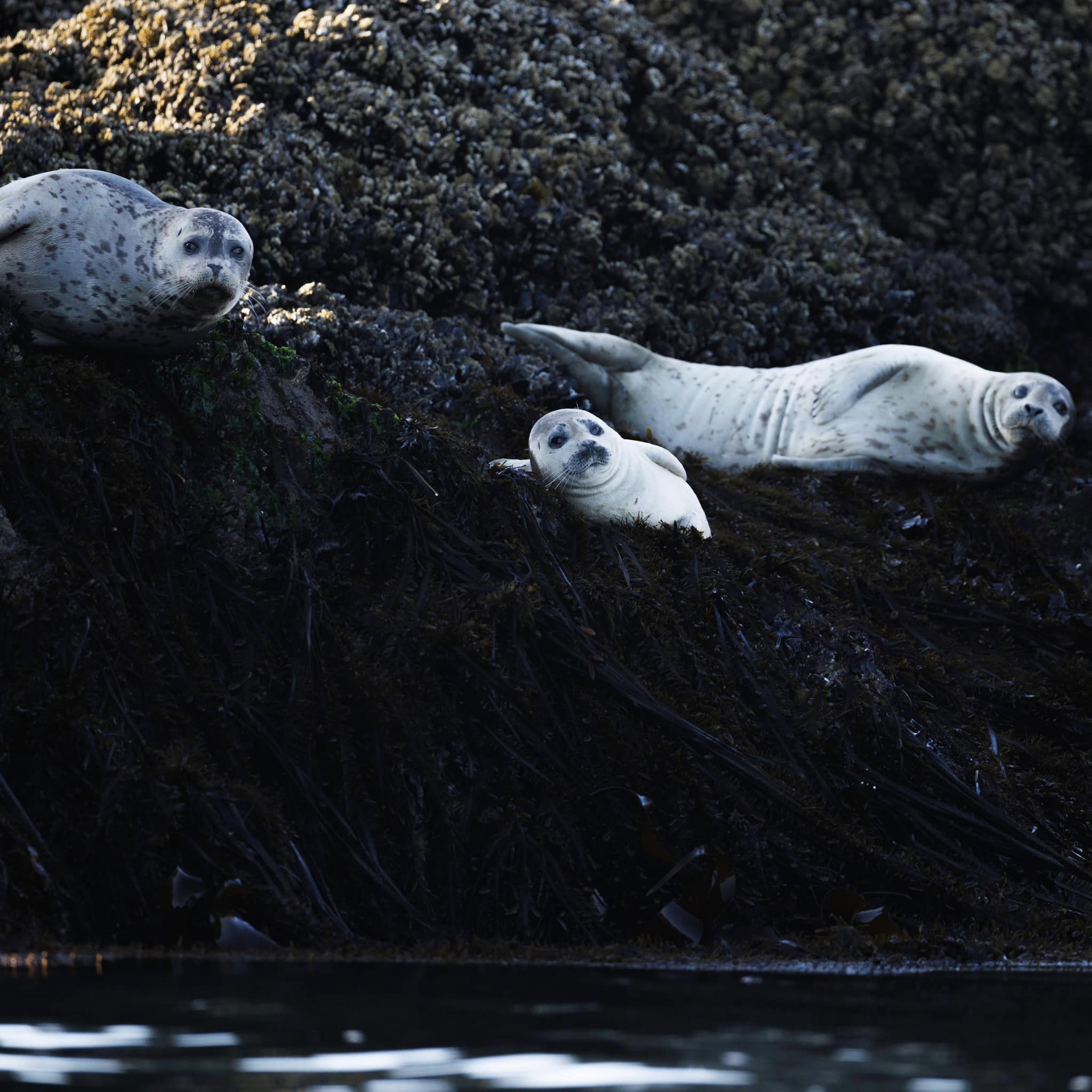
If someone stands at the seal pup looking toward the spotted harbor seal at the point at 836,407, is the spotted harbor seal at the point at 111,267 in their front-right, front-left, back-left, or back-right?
back-left

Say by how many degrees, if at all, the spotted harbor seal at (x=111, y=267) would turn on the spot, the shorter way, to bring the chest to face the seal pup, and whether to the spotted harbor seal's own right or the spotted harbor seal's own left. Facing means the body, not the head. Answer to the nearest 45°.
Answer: approximately 45° to the spotted harbor seal's own left

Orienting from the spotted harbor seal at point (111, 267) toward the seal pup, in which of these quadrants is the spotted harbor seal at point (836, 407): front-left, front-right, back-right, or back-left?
front-left

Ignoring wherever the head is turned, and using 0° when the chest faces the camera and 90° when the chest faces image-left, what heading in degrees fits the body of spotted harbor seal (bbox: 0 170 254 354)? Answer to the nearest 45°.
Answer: approximately 315°
